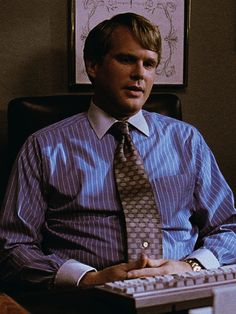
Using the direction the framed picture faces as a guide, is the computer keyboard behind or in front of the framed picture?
in front

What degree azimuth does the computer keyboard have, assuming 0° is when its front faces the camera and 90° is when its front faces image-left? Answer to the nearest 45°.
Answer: approximately 135°

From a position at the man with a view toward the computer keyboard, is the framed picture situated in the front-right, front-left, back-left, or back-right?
back-left

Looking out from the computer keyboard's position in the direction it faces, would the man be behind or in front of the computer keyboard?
in front

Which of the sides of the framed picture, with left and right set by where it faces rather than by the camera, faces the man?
front

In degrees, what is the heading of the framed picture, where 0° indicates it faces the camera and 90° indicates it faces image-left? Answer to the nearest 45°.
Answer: approximately 0°

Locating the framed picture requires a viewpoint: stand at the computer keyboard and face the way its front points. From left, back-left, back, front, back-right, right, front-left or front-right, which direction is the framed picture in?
front-right

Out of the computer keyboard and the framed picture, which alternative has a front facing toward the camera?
the framed picture

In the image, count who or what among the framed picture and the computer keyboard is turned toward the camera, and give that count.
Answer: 1
